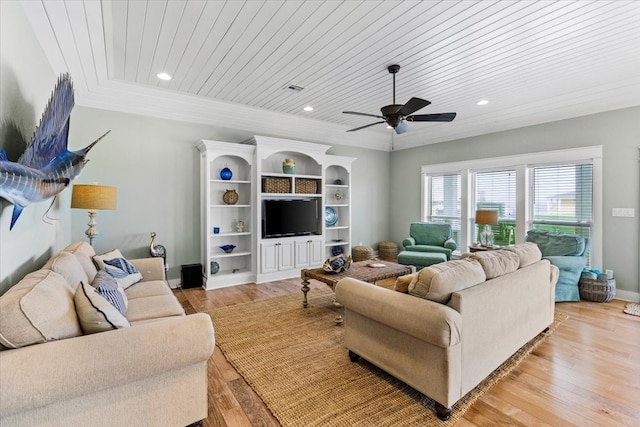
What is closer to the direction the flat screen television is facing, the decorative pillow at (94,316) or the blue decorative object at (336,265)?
the blue decorative object

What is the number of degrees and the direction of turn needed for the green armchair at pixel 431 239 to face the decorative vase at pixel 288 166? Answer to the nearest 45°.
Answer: approximately 45° to its right

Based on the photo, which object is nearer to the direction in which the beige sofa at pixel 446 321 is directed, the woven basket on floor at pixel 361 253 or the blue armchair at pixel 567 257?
the woven basket on floor

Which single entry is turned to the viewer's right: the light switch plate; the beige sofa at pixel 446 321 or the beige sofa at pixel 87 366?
the beige sofa at pixel 87 366

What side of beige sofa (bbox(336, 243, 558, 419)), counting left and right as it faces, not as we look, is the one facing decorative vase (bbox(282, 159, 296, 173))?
front

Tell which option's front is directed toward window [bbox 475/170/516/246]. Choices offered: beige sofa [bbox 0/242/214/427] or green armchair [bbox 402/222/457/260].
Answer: the beige sofa

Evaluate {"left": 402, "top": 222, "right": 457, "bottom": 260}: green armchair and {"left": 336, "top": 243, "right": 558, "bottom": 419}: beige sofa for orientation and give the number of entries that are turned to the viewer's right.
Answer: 0

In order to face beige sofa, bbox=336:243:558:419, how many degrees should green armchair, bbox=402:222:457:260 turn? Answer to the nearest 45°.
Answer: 0° — it already faces it

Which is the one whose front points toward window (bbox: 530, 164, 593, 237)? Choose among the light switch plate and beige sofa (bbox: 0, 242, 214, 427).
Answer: the beige sofa

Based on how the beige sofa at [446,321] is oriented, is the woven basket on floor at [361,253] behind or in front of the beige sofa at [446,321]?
in front

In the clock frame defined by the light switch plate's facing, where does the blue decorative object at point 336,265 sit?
The blue decorative object is roughly at 1 o'clock from the light switch plate.

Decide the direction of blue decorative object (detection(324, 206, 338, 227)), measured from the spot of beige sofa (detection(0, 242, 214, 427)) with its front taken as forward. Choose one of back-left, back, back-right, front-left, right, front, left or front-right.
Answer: front-left

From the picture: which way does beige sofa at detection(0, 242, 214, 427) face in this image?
to the viewer's right

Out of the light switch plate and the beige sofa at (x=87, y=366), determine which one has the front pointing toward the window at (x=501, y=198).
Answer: the beige sofa

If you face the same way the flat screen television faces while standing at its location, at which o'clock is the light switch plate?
The light switch plate is roughly at 11 o'clock from the flat screen television.

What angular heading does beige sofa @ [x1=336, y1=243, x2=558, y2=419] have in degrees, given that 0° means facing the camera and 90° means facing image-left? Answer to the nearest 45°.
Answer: approximately 135°
